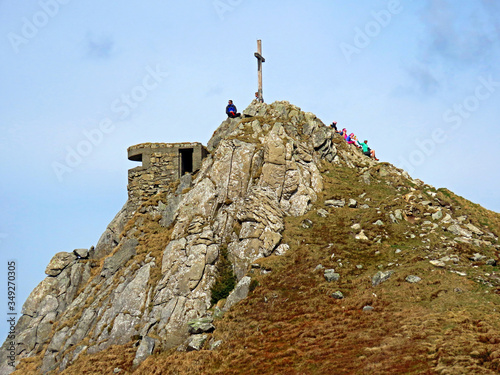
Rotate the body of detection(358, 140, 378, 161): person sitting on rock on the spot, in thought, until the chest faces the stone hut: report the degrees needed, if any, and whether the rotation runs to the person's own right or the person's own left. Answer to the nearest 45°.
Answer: approximately 135° to the person's own right

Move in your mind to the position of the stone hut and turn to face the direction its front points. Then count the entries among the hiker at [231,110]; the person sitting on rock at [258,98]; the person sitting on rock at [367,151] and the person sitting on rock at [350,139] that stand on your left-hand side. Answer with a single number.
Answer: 4

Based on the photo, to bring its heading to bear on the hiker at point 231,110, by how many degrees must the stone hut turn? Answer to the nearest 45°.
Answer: approximately 90° to its left

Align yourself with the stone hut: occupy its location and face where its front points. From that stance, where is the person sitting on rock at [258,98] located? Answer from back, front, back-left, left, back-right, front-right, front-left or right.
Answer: left

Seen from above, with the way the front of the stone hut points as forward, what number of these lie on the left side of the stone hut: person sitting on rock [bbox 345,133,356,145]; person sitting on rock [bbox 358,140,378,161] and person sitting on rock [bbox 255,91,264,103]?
3

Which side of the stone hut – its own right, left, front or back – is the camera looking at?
front

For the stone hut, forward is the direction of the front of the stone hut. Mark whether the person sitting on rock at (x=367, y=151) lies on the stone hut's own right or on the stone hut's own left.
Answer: on the stone hut's own left

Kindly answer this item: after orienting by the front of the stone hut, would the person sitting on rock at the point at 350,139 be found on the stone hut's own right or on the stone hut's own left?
on the stone hut's own left

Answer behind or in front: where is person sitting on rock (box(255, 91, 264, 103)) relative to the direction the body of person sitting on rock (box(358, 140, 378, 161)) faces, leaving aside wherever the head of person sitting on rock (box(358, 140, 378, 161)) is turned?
behind

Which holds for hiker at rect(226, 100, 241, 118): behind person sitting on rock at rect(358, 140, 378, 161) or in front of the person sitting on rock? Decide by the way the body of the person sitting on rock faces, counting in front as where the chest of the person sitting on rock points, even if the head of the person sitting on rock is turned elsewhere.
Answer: behind
